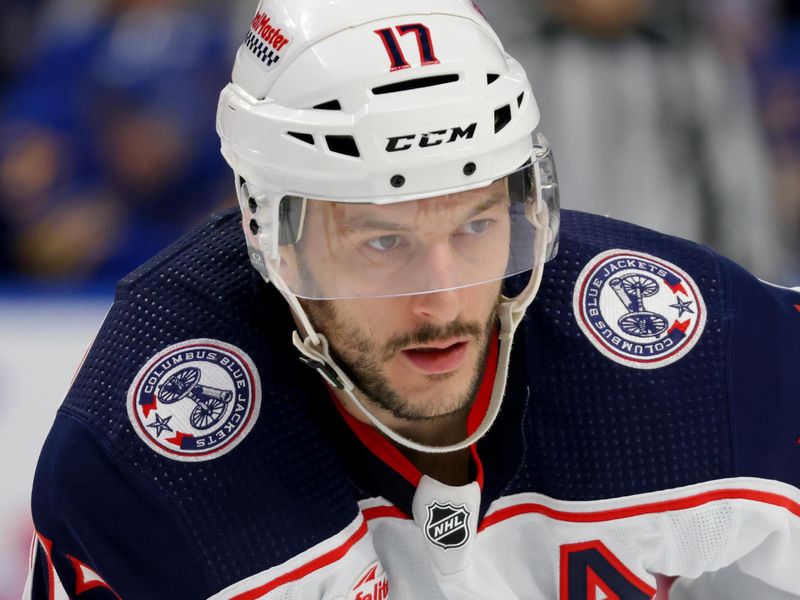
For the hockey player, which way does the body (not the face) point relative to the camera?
toward the camera

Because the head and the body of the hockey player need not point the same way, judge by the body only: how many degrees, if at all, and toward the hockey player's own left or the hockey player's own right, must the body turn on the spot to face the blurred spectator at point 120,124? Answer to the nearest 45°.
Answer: approximately 180°

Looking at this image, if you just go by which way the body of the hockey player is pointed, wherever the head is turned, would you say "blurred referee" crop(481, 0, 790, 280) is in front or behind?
behind

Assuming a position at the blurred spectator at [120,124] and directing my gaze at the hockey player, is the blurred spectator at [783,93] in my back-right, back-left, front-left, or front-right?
front-left

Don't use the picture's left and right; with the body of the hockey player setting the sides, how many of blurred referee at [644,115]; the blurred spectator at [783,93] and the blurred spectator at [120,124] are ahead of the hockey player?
0

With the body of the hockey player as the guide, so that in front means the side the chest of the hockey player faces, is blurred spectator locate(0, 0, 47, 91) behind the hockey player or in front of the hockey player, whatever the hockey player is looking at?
behind
